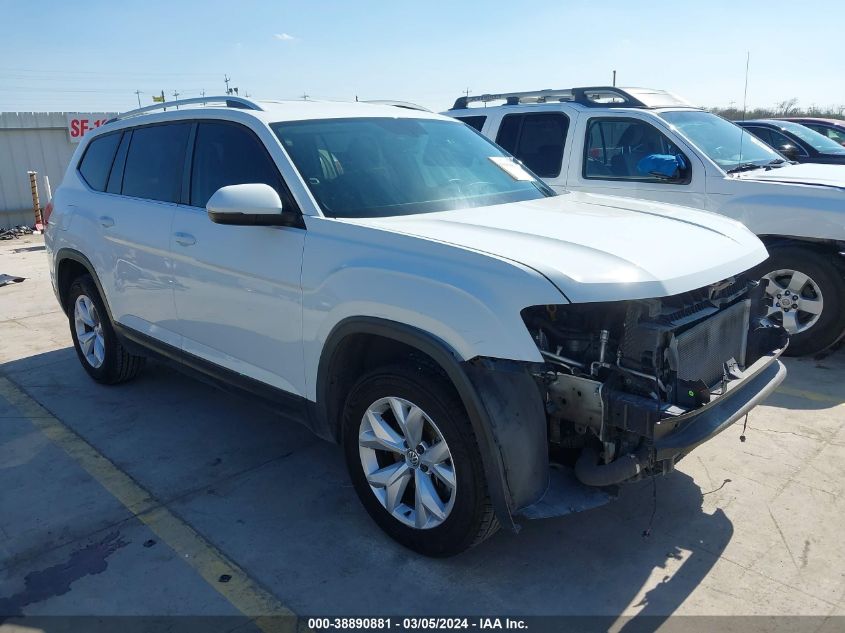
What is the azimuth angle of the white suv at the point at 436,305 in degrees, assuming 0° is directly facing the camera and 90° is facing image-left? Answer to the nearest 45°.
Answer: approximately 315°

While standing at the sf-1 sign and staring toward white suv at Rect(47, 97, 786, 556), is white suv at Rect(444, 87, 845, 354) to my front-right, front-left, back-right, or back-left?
front-left

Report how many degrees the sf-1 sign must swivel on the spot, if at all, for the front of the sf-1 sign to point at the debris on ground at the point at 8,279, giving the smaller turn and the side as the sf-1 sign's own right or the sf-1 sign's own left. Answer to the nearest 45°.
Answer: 0° — it already faces it

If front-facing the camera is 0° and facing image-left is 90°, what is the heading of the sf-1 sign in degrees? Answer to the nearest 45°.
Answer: approximately 0°

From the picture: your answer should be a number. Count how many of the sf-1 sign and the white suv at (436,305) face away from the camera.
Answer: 0

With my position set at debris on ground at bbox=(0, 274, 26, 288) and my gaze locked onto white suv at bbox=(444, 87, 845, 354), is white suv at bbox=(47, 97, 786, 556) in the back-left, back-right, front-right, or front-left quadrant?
front-right

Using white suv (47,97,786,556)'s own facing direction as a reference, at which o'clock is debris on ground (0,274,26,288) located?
The debris on ground is roughly at 6 o'clock from the white suv.

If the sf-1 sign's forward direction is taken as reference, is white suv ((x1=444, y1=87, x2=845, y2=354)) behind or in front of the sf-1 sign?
in front

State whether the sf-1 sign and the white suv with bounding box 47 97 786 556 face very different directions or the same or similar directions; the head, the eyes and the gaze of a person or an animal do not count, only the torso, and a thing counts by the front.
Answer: same or similar directions

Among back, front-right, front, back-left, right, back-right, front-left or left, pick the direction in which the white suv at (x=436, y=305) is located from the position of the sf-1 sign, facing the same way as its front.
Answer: front

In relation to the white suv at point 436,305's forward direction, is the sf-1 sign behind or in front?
behind

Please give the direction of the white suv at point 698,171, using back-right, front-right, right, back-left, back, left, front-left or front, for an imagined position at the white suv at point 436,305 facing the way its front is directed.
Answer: left
